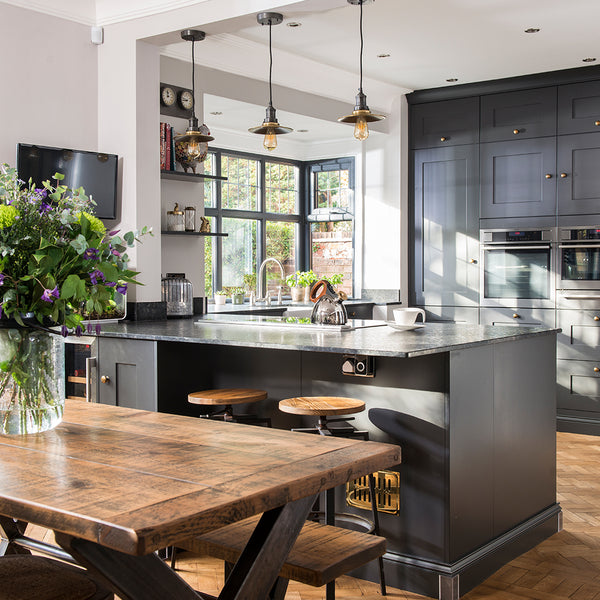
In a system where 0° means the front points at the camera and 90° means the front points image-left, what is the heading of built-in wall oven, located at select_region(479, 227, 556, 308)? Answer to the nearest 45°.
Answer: approximately 0°

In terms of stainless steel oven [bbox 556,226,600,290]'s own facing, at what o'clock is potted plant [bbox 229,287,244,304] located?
The potted plant is roughly at 3 o'clock from the stainless steel oven.

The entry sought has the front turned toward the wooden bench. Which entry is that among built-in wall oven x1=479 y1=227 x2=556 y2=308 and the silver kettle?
the built-in wall oven

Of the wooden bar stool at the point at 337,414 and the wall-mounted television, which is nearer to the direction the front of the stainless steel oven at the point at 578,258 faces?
the wooden bar stool

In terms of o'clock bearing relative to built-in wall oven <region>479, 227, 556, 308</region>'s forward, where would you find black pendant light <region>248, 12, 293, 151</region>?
The black pendant light is roughly at 1 o'clock from the built-in wall oven.

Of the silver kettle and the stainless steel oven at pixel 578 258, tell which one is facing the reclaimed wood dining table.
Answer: the stainless steel oven

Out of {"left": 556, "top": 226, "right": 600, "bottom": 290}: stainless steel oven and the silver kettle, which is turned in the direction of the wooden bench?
the stainless steel oven
